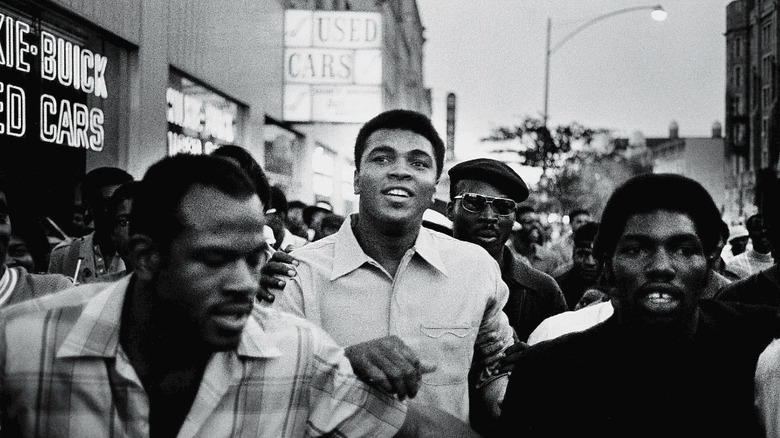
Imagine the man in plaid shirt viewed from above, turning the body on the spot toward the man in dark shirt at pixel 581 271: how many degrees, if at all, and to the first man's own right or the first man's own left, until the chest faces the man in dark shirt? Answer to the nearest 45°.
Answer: approximately 90° to the first man's own left

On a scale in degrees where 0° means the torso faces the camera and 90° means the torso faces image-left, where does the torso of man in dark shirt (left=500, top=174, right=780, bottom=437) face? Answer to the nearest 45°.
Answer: approximately 0°

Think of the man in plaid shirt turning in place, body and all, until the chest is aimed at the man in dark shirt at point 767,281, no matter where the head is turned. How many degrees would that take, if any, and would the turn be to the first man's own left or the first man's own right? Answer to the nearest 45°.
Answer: approximately 90° to the first man's own left

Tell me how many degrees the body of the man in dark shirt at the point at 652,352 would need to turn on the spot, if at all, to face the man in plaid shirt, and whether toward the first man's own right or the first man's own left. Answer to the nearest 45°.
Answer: approximately 45° to the first man's own right

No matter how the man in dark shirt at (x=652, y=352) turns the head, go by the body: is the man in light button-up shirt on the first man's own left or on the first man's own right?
on the first man's own right

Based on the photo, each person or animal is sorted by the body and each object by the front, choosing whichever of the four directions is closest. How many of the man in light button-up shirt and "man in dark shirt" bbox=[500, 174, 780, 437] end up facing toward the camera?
2
